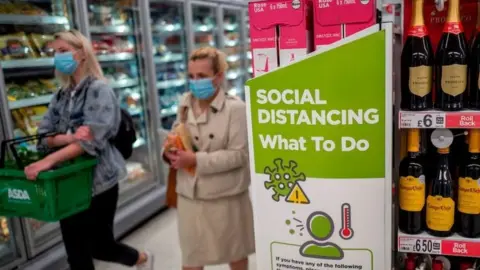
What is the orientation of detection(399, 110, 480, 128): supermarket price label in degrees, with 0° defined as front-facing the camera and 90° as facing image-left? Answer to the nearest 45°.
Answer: approximately 0°

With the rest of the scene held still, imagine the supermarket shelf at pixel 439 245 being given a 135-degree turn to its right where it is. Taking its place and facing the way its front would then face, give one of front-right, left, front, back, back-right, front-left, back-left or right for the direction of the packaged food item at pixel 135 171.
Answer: front

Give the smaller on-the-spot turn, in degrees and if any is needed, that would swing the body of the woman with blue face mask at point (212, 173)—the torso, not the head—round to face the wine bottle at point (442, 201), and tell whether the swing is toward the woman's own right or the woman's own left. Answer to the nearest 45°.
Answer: approximately 90° to the woman's own left

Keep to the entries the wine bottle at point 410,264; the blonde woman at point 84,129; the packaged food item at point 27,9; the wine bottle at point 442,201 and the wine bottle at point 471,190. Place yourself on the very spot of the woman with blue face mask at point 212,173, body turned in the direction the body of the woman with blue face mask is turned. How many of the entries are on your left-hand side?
3

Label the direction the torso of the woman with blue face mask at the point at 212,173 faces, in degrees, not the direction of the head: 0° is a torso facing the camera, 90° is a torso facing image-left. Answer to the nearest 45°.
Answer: approximately 45°

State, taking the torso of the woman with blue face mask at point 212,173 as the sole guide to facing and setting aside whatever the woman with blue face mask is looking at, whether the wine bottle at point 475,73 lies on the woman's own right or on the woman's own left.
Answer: on the woman's own left

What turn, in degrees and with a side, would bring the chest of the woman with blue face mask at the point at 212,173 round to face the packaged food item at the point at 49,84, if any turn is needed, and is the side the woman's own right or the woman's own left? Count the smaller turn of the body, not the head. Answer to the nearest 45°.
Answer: approximately 90° to the woman's own right

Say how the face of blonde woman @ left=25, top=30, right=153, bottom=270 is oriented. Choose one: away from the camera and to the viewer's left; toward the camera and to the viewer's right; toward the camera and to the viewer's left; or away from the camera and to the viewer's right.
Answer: toward the camera and to the viewer's left

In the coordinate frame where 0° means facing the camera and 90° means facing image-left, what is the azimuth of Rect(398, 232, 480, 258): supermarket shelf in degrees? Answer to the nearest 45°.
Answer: approximately 0°

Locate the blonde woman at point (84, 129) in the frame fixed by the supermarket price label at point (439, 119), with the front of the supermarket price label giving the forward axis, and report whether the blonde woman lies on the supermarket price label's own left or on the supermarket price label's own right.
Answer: on the supermarket price label's own right

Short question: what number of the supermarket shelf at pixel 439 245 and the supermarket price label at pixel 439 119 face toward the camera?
2

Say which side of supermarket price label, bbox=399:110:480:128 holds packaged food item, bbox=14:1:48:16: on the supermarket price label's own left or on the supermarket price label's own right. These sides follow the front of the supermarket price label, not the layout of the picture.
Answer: on the supermarket price label's own right
